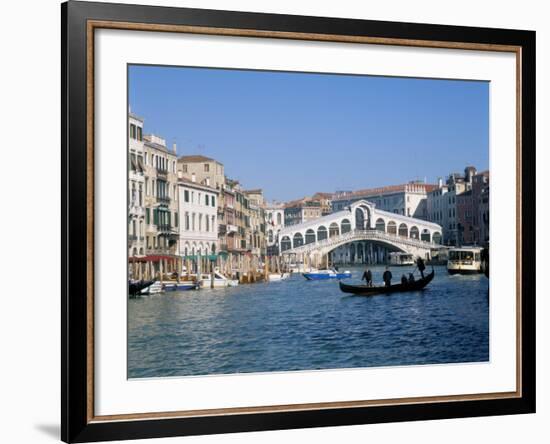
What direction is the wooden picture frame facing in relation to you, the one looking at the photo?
facing the viewer and to the right of the viewer
